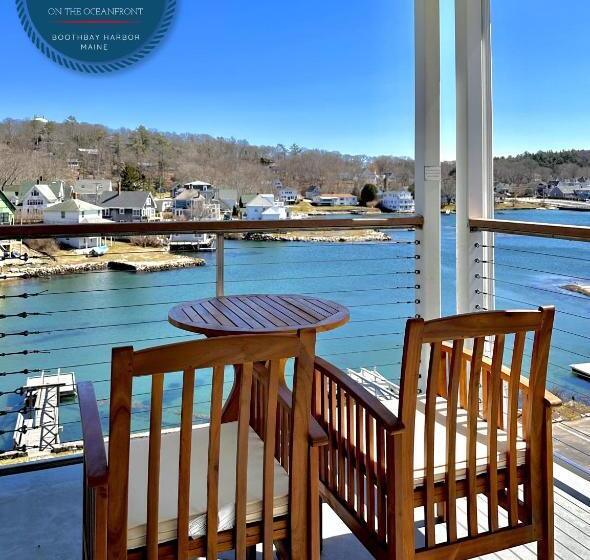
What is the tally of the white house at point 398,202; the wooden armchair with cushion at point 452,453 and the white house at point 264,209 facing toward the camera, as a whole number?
2

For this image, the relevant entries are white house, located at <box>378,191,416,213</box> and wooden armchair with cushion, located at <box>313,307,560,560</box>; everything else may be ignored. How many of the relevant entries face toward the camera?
1

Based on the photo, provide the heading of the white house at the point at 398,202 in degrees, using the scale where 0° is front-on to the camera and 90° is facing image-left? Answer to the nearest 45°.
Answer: approximately 0°

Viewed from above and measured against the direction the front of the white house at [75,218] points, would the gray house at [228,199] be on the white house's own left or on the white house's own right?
on the white house's own left

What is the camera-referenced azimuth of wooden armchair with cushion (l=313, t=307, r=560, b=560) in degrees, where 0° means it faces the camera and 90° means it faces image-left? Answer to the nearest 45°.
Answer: approximately 135°

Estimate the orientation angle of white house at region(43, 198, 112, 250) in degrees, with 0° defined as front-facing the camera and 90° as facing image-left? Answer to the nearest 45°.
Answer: approximately 315°

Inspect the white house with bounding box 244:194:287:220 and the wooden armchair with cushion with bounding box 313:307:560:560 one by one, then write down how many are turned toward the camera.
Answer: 1
